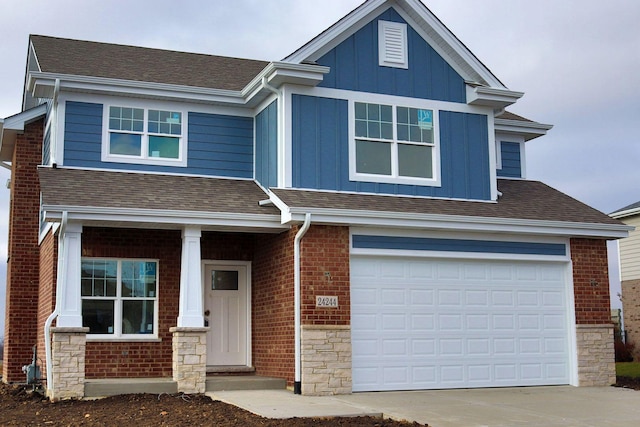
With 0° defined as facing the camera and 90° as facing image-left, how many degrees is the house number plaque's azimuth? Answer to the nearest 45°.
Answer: approximately 0°
